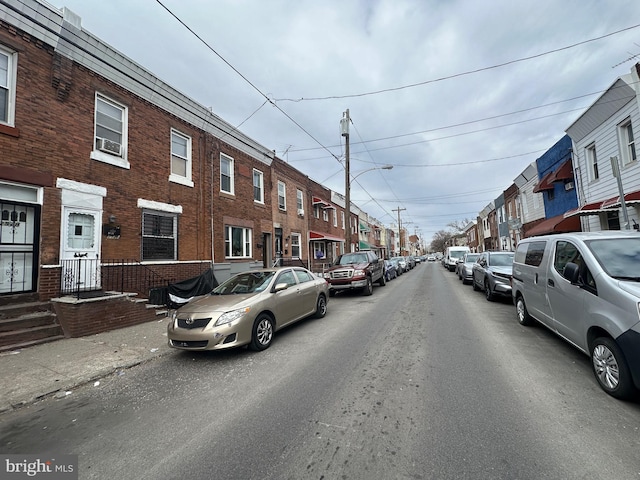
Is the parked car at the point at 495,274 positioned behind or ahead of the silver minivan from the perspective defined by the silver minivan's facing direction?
behind

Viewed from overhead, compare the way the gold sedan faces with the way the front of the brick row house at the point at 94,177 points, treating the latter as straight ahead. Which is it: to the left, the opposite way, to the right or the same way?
to the right

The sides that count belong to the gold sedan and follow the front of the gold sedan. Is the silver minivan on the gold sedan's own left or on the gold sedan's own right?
on the gold sedan's own left

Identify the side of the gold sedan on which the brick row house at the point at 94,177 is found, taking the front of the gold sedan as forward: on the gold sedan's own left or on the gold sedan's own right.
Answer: on the gold sedan's own right

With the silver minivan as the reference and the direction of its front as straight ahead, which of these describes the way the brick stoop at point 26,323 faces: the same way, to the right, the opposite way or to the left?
to the left

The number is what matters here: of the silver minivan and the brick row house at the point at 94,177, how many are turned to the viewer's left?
0

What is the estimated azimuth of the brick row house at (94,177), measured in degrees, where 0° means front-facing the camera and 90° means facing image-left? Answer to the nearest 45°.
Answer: approximately 315°

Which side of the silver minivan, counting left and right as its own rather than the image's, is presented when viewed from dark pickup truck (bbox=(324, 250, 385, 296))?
back

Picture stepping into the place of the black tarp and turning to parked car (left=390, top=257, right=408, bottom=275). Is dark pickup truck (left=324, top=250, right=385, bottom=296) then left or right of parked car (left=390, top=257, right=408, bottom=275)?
right

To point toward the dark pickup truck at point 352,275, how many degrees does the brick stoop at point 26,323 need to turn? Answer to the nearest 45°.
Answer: approximately 45° to its left

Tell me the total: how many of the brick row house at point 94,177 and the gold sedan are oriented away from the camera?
0
